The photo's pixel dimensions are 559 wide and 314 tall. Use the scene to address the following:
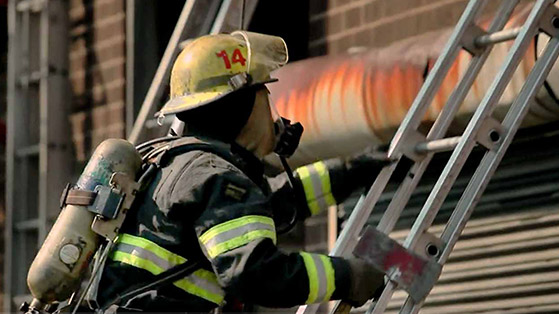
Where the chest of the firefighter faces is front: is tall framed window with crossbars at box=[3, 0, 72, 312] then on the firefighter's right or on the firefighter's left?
on the firefighter's left

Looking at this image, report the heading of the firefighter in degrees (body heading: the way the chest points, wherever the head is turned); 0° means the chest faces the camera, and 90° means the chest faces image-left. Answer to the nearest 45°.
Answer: approximately 270°
